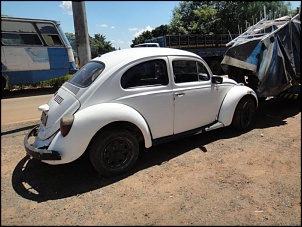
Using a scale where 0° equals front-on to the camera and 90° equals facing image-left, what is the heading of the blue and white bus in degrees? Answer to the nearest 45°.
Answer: approximately 45°

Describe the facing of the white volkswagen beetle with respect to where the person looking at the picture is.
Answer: facing away from the viewer and to the right of the viewer

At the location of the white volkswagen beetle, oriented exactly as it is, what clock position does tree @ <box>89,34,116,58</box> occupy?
The tree is roughly at 10 o'clock from the white volkswagen beetle.

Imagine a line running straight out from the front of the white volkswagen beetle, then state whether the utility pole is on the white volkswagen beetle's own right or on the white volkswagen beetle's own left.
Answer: on the white volkswagen beetle's own left

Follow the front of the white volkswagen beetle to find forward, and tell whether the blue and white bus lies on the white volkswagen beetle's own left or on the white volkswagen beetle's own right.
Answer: on the white volkswagen beetle's own left
